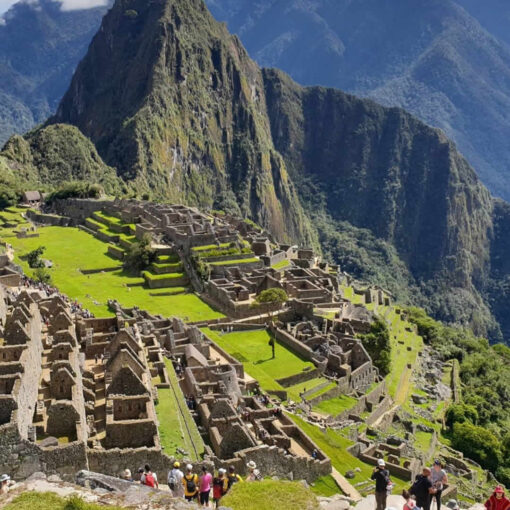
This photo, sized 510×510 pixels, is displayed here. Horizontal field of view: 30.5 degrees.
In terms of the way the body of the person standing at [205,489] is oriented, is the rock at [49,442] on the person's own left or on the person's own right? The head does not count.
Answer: on the person's own left

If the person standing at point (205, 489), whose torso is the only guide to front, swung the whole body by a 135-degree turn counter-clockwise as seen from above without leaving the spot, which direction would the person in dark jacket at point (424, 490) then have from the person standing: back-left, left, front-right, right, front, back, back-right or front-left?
back-left

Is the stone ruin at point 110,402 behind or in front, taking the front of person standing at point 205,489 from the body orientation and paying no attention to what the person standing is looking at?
in front

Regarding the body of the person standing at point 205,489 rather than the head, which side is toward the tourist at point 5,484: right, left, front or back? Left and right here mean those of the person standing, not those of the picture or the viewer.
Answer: left

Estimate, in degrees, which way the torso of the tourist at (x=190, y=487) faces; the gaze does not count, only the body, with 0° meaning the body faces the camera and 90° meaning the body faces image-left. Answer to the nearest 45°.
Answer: approximately 180°

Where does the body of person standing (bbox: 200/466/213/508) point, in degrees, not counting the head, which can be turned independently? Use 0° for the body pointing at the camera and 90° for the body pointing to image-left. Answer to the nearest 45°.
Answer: approximately 180°

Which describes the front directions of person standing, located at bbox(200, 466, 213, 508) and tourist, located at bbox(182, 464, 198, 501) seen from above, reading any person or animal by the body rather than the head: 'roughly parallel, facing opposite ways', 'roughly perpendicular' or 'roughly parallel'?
roughly parallel

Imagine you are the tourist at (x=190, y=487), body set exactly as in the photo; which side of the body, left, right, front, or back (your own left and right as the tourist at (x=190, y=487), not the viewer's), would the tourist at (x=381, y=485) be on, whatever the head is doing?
right

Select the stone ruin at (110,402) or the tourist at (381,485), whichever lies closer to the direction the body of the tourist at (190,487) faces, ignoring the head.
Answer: the stone ruin

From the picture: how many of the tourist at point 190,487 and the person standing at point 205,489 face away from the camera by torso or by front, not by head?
2

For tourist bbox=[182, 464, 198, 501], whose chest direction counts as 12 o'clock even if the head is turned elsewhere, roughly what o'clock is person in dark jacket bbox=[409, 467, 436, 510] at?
The person in dark jacket is roughly at 3 o'clock from the tourist.

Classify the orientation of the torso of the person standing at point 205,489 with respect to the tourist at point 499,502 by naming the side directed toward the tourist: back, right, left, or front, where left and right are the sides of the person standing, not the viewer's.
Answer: right

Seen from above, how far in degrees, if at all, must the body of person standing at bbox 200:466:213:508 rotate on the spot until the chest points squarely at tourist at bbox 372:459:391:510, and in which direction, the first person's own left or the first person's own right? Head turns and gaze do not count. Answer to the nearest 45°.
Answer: approximately 90° to the first person's own right

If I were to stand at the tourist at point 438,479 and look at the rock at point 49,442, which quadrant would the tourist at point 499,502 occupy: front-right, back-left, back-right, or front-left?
back-left
